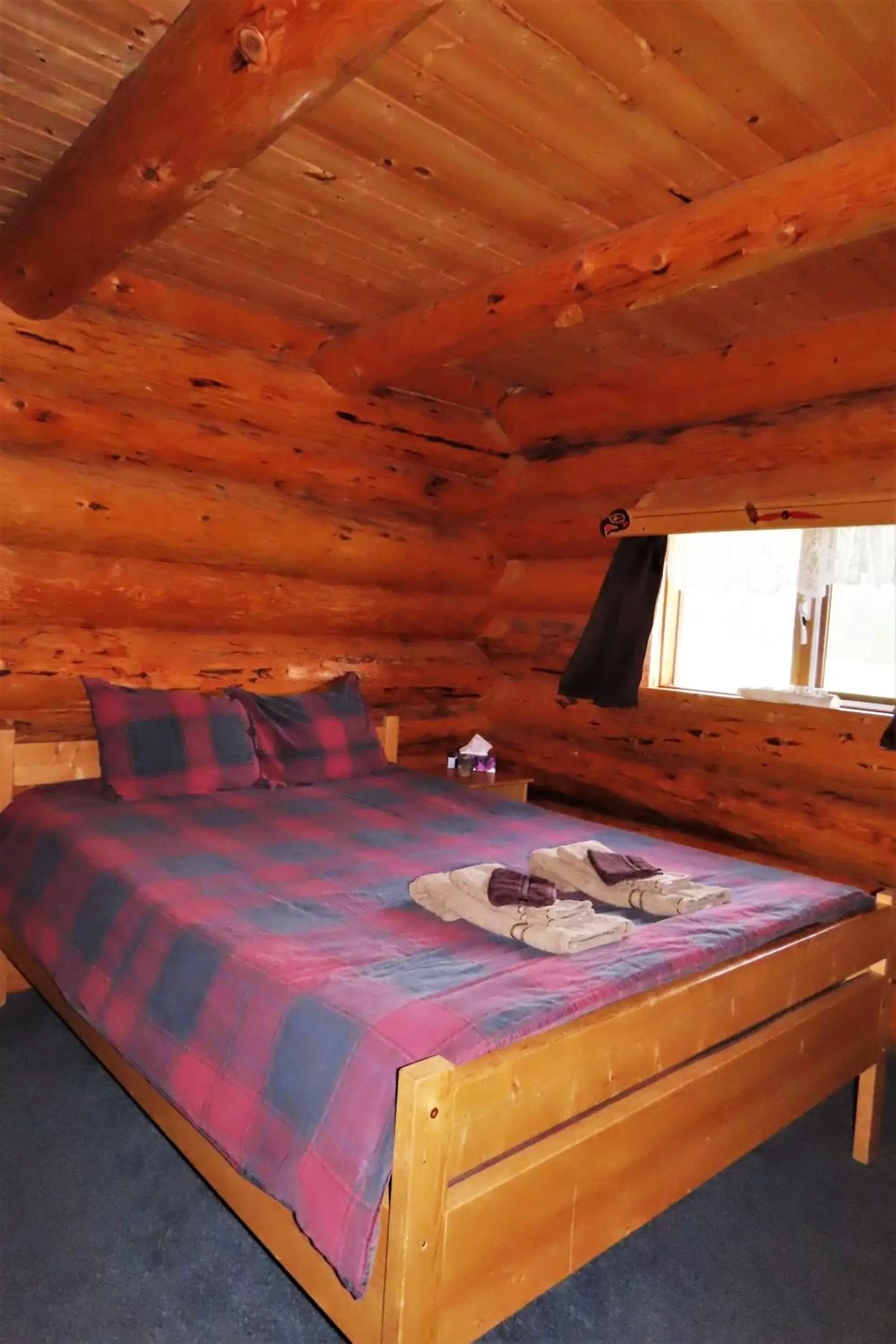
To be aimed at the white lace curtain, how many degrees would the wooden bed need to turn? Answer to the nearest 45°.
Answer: approximately 90° to its left

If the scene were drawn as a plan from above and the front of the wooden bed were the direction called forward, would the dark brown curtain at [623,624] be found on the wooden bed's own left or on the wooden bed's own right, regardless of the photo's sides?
on the wooden bed's own left

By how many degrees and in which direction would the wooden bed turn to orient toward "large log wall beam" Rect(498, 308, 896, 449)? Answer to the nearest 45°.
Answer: approximately 135° to its left

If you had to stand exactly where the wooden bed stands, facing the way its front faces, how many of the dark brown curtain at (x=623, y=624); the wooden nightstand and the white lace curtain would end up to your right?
0

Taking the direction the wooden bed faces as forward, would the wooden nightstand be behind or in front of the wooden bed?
behind
